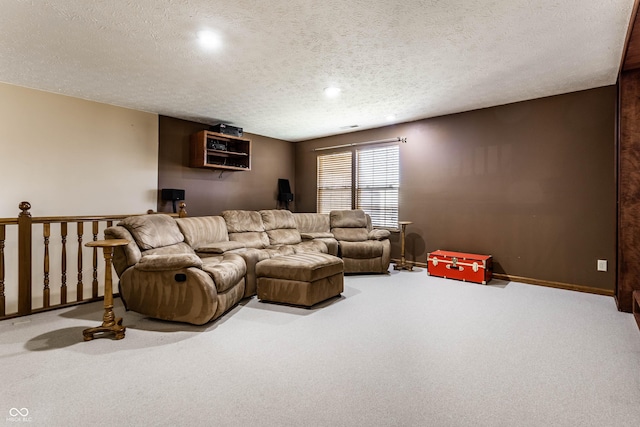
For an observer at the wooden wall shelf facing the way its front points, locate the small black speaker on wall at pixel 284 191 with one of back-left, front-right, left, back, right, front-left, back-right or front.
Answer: left

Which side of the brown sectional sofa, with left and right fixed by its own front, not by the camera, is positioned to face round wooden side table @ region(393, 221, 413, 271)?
left

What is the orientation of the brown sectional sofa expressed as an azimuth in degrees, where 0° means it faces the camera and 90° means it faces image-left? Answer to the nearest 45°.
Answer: approximately 315°

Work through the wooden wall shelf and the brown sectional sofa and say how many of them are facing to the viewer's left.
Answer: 0

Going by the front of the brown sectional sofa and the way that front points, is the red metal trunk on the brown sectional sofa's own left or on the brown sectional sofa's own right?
on the brown sectional sofa's own left

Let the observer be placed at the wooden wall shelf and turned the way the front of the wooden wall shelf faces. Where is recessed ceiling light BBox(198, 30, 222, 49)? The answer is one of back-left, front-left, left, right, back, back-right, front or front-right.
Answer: front-right

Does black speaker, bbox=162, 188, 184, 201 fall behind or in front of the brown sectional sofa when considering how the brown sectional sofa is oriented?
behind

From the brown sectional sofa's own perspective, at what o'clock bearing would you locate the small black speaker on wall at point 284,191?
The small black speaker on wall is roughly at 8 o'clock from the brown sectional sofa.

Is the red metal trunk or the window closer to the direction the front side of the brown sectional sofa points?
the red metal trunk

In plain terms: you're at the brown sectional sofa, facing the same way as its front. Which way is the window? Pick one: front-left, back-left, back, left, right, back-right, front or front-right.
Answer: left

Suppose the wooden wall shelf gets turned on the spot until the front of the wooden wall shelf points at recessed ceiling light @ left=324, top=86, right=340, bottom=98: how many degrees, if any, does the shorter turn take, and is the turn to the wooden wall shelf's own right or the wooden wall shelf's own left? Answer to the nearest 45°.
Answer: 0° — it already faces it

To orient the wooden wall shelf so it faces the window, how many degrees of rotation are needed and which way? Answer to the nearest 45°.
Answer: approximately 45° to its left

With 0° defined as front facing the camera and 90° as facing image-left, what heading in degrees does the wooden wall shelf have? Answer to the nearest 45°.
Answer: approximately 315°
